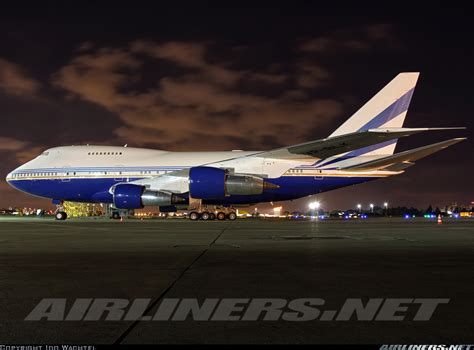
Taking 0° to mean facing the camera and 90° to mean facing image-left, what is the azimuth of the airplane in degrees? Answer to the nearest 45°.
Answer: approximately 90°
